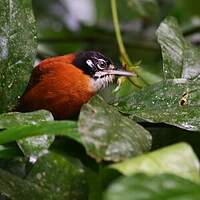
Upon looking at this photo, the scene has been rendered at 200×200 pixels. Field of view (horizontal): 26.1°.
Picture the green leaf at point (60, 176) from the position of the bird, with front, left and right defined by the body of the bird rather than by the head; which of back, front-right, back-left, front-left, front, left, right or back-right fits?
right

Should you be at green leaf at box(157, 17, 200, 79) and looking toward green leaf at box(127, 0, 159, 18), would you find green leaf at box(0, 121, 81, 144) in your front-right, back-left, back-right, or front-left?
back-left

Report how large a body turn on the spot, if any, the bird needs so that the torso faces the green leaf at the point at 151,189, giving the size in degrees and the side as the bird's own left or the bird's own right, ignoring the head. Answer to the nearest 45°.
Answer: approximately 90° to the bird's own right

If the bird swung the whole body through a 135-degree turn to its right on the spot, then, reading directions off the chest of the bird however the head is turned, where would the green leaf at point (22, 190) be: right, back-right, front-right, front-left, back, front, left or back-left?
front-left

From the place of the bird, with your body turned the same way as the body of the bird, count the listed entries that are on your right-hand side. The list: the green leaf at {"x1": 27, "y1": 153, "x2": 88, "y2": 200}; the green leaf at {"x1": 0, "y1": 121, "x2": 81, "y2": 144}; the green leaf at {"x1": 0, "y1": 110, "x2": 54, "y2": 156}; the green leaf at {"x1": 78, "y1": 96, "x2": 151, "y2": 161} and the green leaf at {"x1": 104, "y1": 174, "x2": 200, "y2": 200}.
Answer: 5

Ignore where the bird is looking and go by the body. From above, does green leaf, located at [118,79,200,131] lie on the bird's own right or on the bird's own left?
on the bird's own left

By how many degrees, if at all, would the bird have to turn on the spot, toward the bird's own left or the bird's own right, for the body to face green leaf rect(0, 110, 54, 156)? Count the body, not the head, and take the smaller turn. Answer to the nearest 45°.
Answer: approximately 90° to the bird's own right

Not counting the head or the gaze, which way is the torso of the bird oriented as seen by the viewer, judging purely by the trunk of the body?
to the viewer's right

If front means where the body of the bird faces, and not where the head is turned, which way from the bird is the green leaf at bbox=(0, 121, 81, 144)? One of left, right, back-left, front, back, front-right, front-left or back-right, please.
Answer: right

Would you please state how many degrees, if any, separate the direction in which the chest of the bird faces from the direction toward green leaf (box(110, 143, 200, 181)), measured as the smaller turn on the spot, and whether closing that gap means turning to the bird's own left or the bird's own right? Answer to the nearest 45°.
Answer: approximately 90° to the bird's own right
